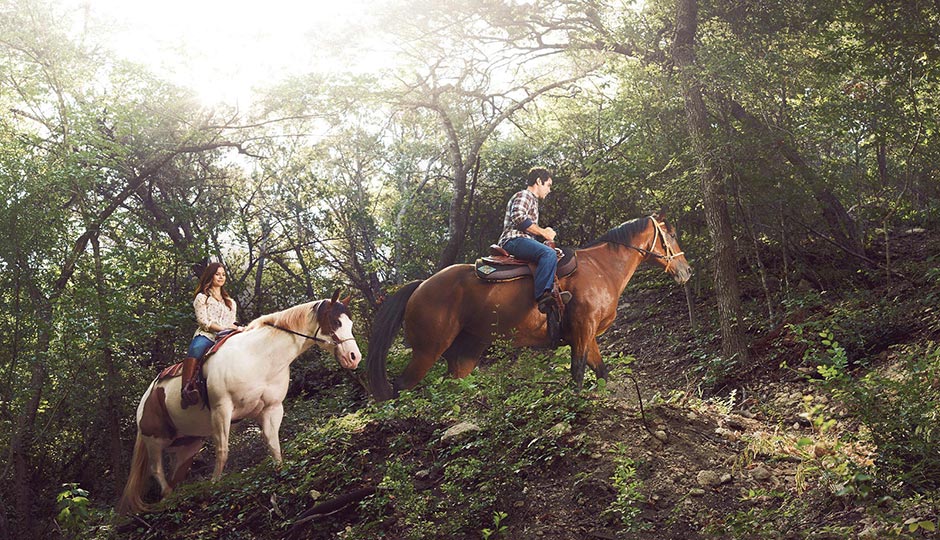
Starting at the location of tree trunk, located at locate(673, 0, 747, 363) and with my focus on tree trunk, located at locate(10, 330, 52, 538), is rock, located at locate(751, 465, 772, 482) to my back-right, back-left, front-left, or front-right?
front-left

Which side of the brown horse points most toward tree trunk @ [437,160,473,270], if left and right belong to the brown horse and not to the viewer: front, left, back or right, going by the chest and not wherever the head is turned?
left

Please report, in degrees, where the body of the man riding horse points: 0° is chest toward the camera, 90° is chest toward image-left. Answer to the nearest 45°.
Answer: approximately 270°

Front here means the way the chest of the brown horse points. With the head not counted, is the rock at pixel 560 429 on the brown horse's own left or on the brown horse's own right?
on the brown horse's own right

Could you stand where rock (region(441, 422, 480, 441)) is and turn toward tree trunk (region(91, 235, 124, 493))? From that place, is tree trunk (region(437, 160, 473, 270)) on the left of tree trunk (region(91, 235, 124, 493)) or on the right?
right

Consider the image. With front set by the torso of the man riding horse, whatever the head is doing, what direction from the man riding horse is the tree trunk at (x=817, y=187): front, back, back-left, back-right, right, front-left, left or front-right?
front-left

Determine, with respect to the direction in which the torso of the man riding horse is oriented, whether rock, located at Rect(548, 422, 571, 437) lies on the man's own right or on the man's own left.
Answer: on the man's own right

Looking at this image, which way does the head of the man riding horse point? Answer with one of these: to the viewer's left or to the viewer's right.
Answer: to the viewer's right

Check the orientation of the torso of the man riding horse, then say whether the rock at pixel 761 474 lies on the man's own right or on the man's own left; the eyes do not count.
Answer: on the man's own right

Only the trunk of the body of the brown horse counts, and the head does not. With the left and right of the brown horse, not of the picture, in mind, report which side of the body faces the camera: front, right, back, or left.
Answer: right
